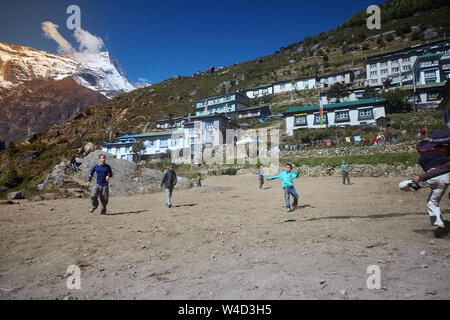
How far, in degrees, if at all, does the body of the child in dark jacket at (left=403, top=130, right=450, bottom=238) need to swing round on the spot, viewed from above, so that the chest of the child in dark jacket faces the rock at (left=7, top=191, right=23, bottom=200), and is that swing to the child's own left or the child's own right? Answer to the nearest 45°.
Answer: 0° — they already face it

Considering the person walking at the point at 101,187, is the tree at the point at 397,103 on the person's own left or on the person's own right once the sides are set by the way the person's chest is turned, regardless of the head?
on the person's own left

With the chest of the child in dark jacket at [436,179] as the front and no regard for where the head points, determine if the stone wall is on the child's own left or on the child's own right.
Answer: on the child's own right

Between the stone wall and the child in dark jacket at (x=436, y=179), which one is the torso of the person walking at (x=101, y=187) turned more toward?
the child in dark jacket

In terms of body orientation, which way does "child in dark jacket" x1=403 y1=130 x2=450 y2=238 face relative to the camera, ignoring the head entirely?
to the viewer's left

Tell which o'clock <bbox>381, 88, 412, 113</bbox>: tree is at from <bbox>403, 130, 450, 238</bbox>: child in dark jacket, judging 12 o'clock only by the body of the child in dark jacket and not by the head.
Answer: The tree is roughly at 3 o'clock from the child in dark jacket.

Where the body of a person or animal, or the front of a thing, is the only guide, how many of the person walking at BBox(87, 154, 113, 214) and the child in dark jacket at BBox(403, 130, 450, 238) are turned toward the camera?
1

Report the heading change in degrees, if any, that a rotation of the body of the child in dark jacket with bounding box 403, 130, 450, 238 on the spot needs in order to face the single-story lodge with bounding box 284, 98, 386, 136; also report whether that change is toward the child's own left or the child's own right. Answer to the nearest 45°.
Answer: approximately 90° to the child's own right

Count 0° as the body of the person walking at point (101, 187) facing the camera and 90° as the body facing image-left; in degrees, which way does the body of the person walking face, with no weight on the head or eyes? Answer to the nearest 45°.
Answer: approximately 0°
